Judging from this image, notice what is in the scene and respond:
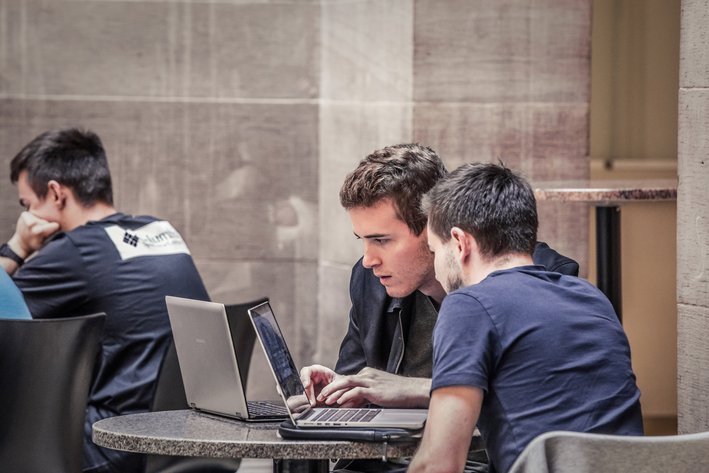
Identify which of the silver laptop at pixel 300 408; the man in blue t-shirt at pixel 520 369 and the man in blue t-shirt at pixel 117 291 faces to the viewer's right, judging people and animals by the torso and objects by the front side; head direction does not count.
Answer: the silver laptop

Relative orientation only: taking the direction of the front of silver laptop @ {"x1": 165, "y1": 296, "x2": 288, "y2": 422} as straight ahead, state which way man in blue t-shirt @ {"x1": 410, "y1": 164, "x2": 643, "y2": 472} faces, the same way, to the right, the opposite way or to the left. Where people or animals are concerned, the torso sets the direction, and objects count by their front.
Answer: to the left

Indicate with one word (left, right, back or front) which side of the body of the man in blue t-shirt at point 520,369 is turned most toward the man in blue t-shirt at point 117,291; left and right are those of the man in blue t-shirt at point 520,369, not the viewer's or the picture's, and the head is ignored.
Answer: front

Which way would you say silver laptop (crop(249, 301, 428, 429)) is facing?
to the viewer's right

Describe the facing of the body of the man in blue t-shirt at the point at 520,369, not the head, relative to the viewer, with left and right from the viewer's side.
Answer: facing away from the viewer and to the left of the viewer

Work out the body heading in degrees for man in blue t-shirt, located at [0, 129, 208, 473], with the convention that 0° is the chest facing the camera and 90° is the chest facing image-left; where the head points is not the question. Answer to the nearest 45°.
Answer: approximately 135°

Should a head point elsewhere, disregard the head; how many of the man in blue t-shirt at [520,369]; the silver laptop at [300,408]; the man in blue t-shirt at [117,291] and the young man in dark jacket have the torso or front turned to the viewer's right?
1

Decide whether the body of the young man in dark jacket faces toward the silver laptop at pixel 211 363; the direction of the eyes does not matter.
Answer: yes

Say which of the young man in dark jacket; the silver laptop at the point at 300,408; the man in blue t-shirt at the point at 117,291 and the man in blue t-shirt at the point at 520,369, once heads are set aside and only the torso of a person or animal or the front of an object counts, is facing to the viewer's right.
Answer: the silver laptop

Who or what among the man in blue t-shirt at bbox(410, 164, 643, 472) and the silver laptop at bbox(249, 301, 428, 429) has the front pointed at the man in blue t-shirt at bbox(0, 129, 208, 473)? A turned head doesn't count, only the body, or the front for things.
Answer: the man in blue t-shirt at bbox(410, 164, 643, 472)

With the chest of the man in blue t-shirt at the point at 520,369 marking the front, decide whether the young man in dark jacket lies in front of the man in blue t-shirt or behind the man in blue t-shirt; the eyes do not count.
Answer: in front

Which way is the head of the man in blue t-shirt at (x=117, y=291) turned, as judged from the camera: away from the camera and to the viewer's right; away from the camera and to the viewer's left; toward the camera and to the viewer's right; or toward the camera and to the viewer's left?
away from the camera and to the viewer's left
